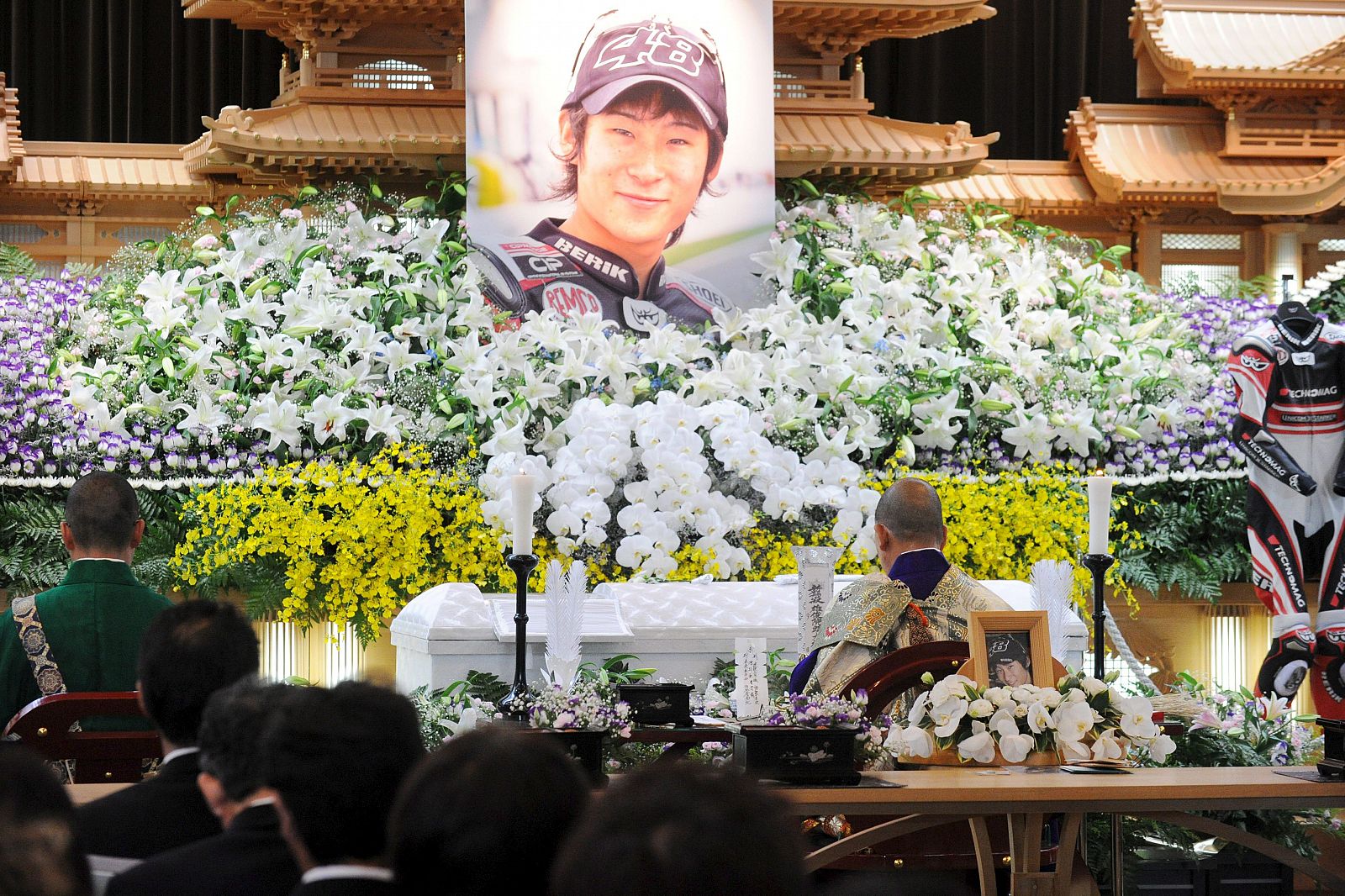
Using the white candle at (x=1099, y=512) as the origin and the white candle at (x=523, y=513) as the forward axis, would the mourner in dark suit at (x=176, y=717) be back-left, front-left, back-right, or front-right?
front-left

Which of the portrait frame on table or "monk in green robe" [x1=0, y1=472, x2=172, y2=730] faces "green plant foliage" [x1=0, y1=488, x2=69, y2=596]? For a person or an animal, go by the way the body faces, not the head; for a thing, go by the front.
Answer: the monk in green robe

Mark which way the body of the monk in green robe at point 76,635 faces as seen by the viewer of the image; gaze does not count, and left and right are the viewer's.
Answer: facing away from the viewer

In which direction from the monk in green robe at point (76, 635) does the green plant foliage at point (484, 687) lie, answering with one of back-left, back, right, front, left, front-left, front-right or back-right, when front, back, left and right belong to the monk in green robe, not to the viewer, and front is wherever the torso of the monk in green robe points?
front-right

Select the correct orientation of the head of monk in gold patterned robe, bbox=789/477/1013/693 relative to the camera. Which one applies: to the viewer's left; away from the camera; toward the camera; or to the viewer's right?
away from the camera

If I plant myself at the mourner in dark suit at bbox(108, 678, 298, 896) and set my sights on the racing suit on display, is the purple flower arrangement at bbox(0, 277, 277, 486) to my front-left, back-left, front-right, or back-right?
front-left

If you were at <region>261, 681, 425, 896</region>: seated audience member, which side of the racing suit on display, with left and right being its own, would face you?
front

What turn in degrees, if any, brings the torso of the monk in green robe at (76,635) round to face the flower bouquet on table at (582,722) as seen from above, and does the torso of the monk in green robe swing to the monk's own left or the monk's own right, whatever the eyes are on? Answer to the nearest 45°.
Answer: approximately 135° to the monk's own right

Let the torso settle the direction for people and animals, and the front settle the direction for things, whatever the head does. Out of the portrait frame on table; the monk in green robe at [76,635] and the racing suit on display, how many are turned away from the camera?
1

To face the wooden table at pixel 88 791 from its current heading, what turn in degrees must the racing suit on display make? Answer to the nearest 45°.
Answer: approximately 45° to its right

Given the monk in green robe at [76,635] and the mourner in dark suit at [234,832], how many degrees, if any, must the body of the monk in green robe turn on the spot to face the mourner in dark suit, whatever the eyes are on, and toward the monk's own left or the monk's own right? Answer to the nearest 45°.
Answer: approximately 180°

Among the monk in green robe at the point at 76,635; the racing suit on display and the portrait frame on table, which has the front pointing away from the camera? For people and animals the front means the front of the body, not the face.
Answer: the monk in green robe

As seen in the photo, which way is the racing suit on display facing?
toward the camera

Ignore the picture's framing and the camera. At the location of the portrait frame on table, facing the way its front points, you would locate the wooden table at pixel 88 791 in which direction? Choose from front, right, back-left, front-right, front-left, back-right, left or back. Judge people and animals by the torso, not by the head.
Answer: front-right

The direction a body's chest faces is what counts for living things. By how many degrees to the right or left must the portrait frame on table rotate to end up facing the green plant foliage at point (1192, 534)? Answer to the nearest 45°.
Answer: approximately 180°

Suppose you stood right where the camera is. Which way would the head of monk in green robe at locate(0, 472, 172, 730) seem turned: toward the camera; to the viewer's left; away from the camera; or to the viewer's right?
away from the camera

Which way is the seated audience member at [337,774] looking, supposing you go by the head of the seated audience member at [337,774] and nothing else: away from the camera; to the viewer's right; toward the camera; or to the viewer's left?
away from the camera

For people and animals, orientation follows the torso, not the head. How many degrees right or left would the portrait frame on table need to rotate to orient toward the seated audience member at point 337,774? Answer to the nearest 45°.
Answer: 0° — it already faces them

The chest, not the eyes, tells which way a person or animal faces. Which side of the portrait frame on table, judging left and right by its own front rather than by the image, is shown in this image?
front
